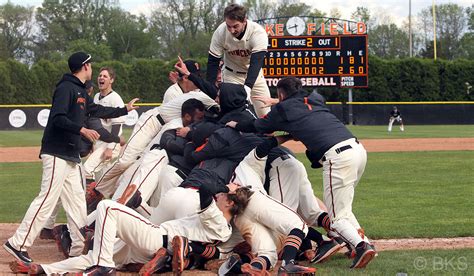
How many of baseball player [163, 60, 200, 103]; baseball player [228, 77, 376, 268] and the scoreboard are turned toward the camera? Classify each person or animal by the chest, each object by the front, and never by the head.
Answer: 1

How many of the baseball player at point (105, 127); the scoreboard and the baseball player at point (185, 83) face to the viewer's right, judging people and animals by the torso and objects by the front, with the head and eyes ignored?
1

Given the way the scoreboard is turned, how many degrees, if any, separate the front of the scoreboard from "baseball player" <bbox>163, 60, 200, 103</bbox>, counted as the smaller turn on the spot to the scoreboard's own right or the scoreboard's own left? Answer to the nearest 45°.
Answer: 0° — it already faces them

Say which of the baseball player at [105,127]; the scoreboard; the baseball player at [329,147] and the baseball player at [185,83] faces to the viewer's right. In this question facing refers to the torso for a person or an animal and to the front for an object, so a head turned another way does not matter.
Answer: the baseball player at [185,83]

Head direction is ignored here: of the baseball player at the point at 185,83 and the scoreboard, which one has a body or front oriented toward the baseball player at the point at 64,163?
the scoreboard

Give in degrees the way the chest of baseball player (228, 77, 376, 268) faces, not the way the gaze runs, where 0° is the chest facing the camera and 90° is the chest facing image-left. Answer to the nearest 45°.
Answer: approximately 135°

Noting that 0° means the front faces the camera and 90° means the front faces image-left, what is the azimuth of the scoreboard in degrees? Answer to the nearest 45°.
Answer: approximately 0°

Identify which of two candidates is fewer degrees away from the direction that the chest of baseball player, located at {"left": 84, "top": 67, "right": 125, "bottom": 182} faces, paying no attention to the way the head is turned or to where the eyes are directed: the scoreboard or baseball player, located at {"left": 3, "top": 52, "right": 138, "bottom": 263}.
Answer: the baseball player
